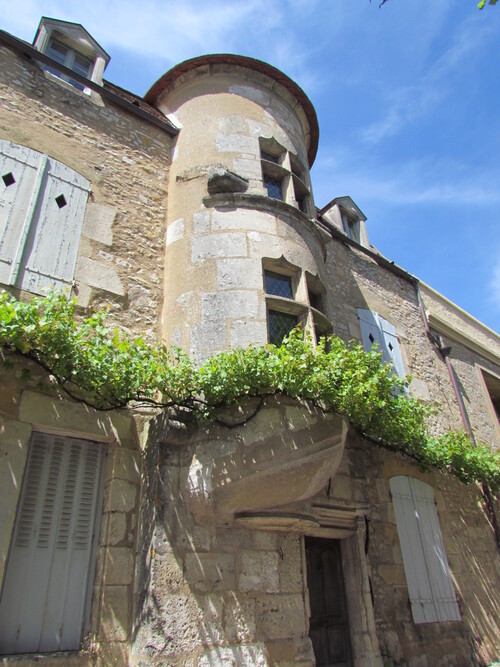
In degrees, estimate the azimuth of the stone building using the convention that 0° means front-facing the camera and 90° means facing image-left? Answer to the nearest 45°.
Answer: approximately 315°

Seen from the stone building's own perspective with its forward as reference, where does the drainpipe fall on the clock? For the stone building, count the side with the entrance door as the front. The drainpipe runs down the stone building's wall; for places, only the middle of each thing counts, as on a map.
The drainpipe is roughly at 9 o'clock from the stone building.
